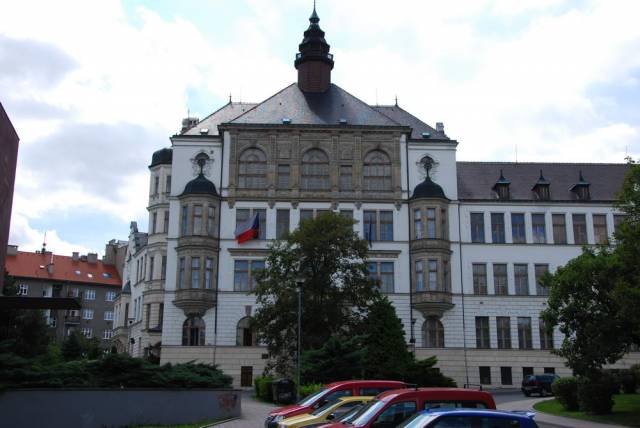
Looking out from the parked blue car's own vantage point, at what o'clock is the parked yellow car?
The parked yellow car is roughly at 2 o'clock from the parked blue car.

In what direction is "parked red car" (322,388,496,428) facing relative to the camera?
to the viewer's left

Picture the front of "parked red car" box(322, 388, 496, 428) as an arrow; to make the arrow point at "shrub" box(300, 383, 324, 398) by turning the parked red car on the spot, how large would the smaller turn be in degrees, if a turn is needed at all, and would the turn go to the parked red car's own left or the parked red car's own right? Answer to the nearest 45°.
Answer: approximately 90° to the parked red car's own right

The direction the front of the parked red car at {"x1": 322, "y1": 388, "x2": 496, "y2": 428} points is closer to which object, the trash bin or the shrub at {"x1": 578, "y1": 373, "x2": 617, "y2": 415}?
the trash bin

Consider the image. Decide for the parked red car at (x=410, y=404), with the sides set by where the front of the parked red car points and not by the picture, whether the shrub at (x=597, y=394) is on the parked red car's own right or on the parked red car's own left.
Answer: on the parked red car's own right

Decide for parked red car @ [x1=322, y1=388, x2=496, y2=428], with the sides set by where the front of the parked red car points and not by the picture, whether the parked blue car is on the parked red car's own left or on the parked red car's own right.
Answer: on the parked red car's own left

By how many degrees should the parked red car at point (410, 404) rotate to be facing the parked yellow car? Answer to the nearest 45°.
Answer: approximately 45° to its right

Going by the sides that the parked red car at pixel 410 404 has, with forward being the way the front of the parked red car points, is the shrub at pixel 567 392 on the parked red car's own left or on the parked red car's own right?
on the parked red car's own right

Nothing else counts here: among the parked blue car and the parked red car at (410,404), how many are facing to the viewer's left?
2

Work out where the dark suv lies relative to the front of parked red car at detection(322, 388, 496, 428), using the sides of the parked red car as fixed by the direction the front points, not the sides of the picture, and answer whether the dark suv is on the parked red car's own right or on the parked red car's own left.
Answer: on the parked red car's own right

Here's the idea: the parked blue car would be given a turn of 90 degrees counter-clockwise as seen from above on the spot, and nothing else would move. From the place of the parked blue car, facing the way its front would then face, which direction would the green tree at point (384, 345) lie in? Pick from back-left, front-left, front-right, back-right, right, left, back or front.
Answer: back

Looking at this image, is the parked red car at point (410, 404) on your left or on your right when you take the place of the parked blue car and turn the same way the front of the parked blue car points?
on your right

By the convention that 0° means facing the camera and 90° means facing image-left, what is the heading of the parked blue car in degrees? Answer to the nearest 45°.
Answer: approximately 90°

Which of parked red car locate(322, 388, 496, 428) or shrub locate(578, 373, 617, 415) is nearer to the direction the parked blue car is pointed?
the parked red car
